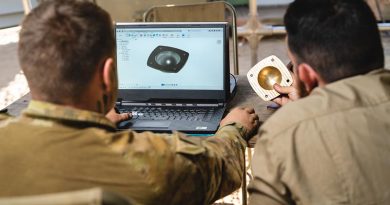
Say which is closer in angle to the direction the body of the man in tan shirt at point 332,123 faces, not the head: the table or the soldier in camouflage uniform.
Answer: the table

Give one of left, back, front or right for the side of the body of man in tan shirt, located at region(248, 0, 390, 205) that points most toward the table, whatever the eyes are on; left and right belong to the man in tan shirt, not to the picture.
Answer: front

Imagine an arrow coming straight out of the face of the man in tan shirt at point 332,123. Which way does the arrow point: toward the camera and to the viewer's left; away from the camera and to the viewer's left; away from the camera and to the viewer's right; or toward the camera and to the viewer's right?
away from the camera and to the viewer's left

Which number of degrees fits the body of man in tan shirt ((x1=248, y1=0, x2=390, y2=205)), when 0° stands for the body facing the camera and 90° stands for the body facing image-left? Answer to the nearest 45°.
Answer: approximately 135°

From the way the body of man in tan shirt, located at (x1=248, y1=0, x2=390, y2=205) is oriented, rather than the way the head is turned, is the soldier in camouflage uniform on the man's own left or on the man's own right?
on the man's own left
